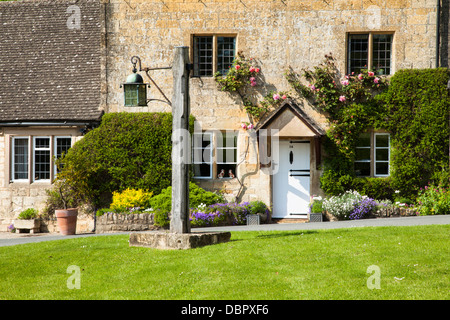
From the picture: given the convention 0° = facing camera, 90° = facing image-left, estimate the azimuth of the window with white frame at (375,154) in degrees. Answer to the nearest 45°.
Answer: approximately 0°

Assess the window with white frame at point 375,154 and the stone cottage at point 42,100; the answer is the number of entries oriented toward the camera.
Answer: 2

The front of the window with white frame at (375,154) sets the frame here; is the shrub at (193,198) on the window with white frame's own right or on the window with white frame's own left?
on the window with white frame's own right

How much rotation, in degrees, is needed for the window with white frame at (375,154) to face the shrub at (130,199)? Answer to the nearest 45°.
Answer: approximately 90° to its right

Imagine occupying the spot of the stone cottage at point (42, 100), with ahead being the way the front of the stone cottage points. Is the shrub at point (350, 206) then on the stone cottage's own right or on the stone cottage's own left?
on the stone cottage's own left

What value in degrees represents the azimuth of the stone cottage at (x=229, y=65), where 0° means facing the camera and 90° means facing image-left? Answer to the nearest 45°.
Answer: approximately 0°

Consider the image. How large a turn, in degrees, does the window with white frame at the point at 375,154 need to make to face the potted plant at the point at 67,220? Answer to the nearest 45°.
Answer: approximately 90° to its right

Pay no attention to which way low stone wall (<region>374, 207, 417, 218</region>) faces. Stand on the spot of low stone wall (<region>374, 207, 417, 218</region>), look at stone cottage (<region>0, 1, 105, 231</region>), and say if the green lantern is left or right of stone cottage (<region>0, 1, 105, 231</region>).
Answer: left

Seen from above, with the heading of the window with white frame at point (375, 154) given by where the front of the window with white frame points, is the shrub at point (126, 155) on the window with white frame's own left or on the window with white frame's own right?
on the window with white frame's own right
